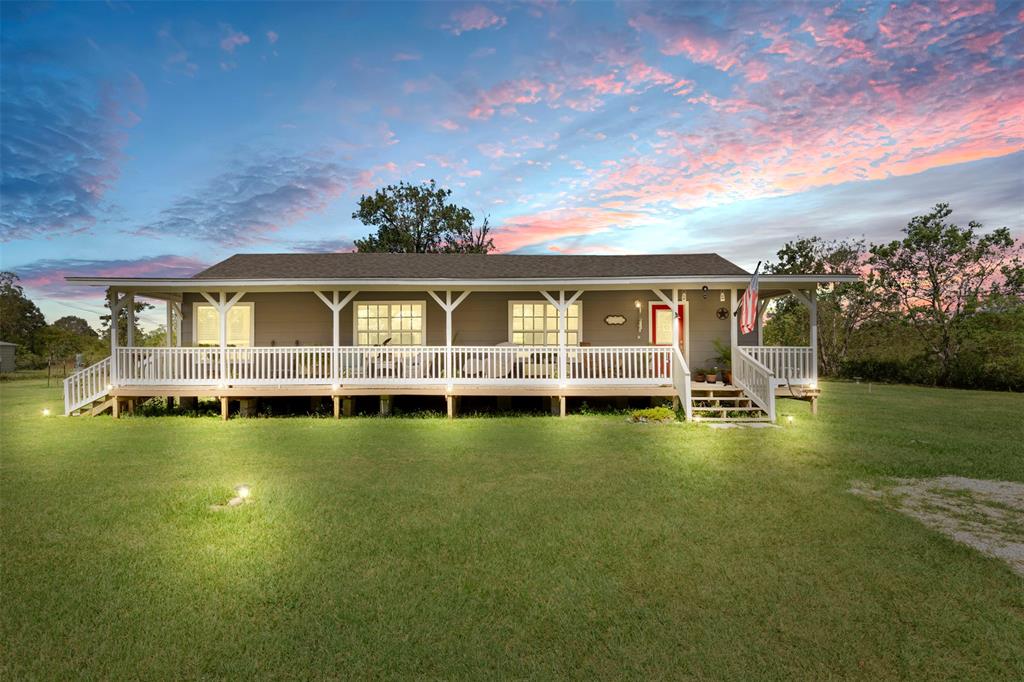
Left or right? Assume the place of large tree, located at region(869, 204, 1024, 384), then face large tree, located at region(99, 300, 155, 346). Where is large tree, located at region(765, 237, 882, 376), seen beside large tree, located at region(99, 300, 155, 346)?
right

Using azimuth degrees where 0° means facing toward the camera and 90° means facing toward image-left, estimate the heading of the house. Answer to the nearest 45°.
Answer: approximately 0°

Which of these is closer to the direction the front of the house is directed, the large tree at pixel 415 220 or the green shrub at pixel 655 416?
the green shrub

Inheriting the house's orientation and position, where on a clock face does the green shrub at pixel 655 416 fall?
The green shrub is roughly at 10 o'clock from the house.

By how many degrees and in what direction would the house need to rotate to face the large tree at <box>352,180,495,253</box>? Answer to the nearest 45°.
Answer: approximately 180°

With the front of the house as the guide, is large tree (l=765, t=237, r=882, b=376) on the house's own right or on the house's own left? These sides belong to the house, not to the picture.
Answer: on the house's own left

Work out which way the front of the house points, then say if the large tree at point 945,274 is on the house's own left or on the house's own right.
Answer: on the house's own left

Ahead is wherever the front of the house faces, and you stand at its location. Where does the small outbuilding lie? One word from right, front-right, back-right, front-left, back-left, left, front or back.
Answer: back-right

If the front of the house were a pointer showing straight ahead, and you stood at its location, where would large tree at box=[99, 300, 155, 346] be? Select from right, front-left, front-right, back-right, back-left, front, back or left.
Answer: back-right
